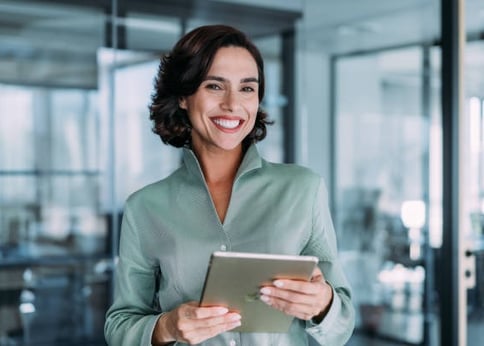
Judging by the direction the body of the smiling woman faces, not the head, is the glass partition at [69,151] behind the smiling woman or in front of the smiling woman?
behind

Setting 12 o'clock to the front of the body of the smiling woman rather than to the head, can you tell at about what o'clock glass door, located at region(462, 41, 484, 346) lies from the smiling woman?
The glass door is roughly at 7 o'clock from the smiling woman.

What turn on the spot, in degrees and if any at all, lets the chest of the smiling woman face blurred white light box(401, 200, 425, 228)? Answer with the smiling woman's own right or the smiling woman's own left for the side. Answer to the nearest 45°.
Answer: approximately 180°

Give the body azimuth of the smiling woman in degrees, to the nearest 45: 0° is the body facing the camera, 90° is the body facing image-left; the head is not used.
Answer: approximately 0°

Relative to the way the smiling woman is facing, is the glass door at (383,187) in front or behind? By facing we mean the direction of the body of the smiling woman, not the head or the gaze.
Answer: behind

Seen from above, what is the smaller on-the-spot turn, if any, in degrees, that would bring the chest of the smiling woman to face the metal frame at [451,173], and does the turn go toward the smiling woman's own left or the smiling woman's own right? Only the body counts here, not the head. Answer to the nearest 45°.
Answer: approximately 135° to the smiling woman's own left
